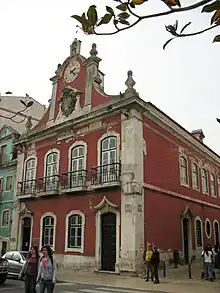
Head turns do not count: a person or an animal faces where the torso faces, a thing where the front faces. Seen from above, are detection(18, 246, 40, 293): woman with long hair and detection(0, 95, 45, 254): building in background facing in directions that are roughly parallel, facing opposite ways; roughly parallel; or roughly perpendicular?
roughly parallel

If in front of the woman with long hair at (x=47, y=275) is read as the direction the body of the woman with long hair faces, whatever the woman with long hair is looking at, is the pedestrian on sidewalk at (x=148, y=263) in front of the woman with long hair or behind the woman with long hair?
behind

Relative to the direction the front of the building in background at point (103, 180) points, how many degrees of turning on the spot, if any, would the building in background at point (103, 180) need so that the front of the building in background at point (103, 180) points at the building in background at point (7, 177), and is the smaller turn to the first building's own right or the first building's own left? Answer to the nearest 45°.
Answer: approximately 90° to the first building's own right

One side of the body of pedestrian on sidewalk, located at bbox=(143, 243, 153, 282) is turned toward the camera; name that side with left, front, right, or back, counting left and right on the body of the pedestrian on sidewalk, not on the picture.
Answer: front

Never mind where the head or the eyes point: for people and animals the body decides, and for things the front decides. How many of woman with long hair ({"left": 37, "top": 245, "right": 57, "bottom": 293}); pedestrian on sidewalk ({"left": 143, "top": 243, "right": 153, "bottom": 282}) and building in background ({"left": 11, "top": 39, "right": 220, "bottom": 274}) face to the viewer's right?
0

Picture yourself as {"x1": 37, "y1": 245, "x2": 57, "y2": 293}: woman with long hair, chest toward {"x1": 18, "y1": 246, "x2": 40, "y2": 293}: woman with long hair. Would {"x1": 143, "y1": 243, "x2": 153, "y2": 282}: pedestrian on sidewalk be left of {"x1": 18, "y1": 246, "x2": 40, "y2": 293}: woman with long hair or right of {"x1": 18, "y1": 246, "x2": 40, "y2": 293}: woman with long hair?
right

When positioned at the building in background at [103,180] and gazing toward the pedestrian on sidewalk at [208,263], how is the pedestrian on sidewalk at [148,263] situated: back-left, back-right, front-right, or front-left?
front-right

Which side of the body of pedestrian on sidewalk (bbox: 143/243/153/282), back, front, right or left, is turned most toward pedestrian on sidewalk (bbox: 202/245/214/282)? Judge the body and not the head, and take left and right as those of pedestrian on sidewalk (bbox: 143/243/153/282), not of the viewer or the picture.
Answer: left

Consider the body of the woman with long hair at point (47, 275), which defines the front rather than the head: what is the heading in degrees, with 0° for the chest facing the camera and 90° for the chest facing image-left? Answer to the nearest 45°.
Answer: approximately 45°

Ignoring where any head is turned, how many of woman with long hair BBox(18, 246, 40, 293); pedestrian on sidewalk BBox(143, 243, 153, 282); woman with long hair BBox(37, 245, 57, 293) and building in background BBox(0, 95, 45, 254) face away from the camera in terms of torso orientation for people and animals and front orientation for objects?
0

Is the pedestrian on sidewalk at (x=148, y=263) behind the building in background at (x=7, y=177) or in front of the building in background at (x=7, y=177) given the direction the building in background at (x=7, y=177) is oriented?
in front
